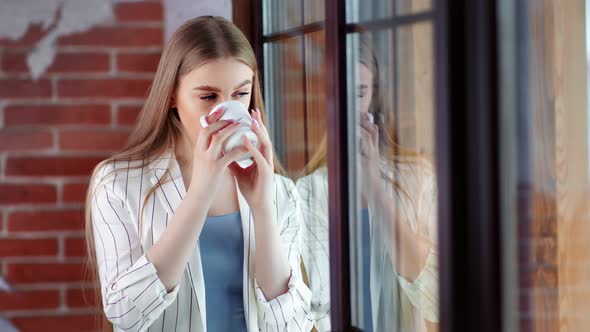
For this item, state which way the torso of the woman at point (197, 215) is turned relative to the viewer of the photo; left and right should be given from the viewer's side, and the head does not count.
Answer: facing the viewer and to the right of the viewer
